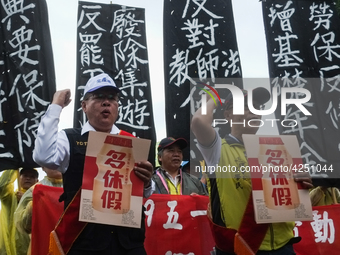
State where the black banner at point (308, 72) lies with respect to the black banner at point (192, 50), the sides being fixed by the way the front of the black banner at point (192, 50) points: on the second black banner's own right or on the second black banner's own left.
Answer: on the second black banner's own left

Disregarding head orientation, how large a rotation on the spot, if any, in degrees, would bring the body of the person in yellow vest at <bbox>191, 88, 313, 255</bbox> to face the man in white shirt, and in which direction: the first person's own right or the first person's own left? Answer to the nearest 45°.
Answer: approximately 90° to the first person's own right

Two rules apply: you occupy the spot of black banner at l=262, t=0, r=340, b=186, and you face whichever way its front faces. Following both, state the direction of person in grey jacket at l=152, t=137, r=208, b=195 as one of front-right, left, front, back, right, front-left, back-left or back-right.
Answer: front-right

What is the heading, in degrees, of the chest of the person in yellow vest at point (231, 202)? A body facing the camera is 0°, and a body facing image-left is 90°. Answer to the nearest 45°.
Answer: approximately 315°

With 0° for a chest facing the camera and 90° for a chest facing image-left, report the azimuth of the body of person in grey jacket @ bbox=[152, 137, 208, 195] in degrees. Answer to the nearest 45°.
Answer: approximately 315°

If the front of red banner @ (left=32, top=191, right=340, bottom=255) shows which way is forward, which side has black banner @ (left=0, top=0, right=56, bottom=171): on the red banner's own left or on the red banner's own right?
on the red banner's own right
